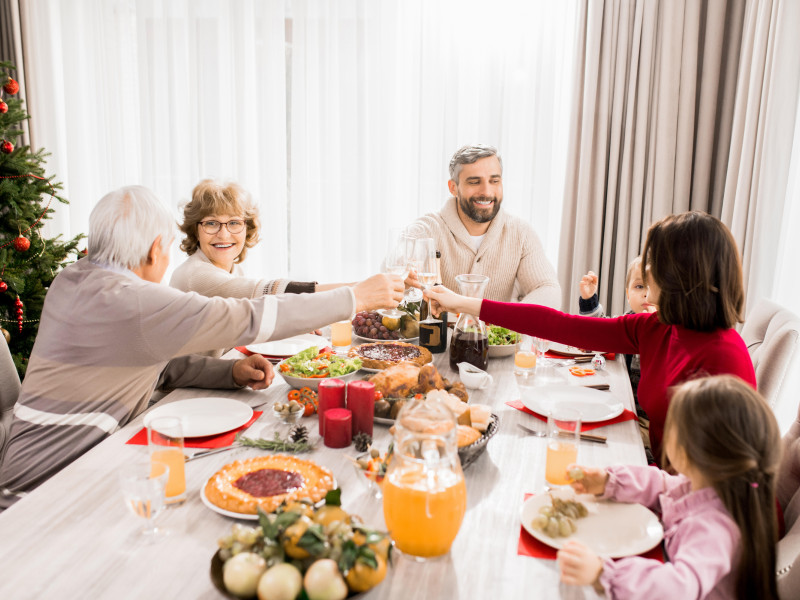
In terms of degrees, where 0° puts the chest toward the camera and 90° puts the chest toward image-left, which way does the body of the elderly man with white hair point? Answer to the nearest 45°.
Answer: approximately 225°

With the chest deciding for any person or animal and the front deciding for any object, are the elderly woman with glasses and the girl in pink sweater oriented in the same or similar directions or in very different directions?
very different directions

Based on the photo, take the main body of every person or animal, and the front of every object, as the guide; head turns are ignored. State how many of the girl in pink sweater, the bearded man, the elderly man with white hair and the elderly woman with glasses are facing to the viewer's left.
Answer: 1

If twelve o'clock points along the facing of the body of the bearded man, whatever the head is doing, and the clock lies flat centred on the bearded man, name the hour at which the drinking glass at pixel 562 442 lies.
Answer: The drinking glass is roughly at 12 o'clock from the bearded man.

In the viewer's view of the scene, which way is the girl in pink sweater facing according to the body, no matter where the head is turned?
to the viewer's left

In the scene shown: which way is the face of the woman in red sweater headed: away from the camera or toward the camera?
away from the camera

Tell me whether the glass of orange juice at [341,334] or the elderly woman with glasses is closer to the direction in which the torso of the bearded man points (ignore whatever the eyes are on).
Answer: the glass of orange juice

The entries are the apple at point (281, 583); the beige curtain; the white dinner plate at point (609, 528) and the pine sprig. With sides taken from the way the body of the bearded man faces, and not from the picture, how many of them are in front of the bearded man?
3

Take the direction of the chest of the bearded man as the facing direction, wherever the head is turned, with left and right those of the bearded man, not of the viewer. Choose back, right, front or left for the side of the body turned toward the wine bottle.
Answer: front

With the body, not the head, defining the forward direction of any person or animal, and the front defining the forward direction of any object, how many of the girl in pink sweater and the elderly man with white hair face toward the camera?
0
